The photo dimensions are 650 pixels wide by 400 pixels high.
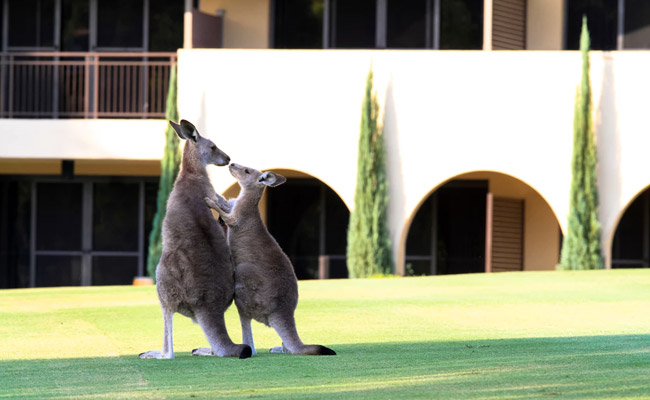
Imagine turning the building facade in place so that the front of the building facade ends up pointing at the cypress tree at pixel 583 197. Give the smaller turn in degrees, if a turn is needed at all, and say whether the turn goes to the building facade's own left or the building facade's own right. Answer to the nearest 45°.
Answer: approximately 45° to the building facade's own left

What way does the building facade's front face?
toward the camera

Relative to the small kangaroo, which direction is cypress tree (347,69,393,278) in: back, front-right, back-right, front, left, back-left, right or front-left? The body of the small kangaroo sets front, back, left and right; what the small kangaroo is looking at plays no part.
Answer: right

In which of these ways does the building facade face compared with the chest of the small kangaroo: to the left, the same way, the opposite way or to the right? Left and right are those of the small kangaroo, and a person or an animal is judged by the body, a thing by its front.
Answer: to the left

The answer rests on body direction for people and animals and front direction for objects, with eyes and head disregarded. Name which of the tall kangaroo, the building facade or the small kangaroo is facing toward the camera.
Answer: the building facade

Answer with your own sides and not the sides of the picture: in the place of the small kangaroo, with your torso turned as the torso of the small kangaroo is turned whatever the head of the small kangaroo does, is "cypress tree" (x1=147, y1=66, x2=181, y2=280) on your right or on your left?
on your right

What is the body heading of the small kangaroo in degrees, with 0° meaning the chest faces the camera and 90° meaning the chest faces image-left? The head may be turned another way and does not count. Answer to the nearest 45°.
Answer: approximately 90°

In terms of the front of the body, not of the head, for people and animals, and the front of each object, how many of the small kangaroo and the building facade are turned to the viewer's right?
0

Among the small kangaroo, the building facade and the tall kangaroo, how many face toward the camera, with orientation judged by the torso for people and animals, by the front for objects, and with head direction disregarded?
1

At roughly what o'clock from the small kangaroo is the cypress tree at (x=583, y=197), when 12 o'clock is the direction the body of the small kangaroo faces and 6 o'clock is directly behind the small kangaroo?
The cypress tree is roughly at 4 o'clock from the small kangaroo.

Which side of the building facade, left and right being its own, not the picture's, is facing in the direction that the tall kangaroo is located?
front

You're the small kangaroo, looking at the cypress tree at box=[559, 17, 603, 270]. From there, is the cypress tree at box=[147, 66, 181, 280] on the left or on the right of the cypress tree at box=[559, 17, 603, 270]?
left
